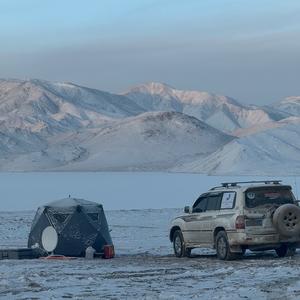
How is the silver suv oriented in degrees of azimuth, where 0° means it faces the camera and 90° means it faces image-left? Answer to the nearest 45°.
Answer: approximately 135°
